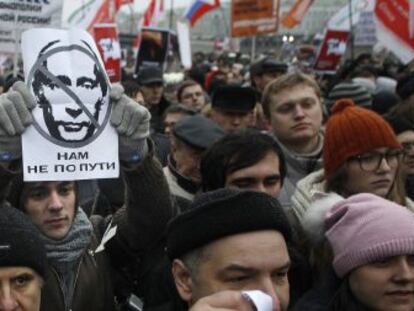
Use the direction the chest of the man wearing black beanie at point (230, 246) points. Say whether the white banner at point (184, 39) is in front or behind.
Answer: behind

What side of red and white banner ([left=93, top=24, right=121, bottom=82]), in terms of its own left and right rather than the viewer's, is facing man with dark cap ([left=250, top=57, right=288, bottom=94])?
left

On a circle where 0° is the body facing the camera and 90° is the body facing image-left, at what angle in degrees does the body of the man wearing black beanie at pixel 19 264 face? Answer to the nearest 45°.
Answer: approximately 0°

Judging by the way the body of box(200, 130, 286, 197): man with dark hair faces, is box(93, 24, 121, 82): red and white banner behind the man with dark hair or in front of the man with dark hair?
behind

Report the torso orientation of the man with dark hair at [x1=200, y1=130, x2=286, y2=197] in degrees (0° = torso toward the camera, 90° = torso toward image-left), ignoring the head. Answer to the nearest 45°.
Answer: approximately 315°

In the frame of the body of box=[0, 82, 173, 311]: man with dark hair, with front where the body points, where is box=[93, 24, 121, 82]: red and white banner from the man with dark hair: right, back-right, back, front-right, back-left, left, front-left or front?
back

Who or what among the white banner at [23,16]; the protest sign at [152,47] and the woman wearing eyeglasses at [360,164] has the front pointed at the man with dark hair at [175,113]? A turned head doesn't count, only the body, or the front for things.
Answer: the protest sign

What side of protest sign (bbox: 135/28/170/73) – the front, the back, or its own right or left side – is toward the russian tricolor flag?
back

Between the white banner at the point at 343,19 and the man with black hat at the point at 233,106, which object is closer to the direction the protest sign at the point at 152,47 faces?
the man with black hat

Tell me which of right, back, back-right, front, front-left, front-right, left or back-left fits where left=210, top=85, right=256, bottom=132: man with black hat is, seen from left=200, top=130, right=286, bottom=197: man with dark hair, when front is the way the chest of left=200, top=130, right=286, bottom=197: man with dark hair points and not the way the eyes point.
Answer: back-left
